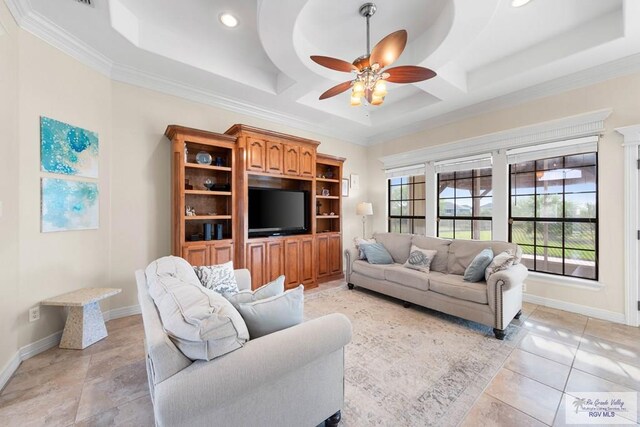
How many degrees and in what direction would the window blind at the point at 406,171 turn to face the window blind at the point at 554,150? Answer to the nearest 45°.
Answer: approximately 90° to its left

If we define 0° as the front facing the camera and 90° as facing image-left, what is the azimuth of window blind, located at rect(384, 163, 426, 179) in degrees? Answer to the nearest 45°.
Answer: approximately 45°

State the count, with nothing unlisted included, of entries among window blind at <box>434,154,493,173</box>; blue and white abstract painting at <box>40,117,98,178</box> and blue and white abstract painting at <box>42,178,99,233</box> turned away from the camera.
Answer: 0

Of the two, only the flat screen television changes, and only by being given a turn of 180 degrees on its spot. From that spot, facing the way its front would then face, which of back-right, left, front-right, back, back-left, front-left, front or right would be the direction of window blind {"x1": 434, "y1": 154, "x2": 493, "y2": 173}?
back-right

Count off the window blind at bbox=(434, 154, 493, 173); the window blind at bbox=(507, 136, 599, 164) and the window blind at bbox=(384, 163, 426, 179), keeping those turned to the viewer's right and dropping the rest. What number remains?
0

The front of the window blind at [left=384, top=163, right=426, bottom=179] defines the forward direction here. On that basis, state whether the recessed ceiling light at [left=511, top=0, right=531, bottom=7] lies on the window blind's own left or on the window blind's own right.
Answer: on the window blind's own left

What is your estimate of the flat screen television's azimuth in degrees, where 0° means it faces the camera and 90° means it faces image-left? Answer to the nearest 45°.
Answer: approximately 315°

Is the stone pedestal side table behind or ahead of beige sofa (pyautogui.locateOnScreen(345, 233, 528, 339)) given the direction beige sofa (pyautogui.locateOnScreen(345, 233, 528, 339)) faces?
ahead

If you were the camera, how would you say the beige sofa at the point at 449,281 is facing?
facing the viewer and to the left of the viewer

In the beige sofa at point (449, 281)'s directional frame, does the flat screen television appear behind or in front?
in front

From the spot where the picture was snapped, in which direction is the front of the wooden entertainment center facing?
facing the viewer and to the right of the viewer

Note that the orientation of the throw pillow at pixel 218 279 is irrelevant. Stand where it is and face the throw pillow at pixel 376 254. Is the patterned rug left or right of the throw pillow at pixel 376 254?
right

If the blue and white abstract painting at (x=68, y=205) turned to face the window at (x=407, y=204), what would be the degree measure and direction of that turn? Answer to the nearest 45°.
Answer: approximately 45° to its left

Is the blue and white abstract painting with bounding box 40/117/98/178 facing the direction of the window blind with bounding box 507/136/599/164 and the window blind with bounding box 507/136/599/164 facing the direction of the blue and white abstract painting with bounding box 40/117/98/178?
yes

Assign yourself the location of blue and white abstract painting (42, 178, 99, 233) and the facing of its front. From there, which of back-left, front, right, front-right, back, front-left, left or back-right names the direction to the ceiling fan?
front

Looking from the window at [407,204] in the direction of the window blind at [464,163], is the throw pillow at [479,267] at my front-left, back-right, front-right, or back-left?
front-right

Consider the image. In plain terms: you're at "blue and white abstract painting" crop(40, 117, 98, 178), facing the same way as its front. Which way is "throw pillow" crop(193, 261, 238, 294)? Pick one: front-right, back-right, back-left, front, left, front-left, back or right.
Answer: front

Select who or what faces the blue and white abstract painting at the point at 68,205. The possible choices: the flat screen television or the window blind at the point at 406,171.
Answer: the window blind
